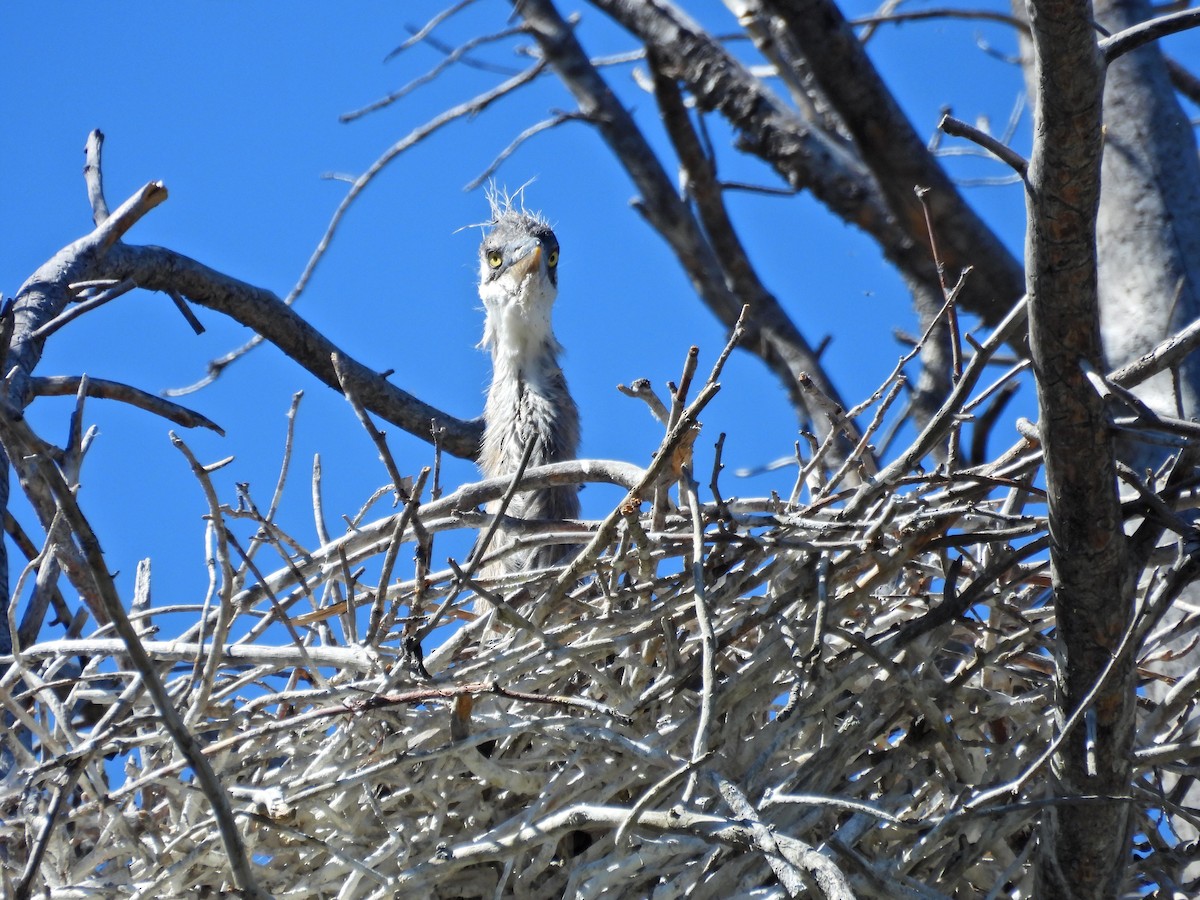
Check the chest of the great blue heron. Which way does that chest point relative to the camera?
toward the camera

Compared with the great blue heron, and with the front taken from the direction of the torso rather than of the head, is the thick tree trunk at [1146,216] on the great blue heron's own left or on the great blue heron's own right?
on the great blue heron's own left

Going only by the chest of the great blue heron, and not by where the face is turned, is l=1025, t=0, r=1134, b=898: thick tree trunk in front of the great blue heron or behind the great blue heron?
in front
